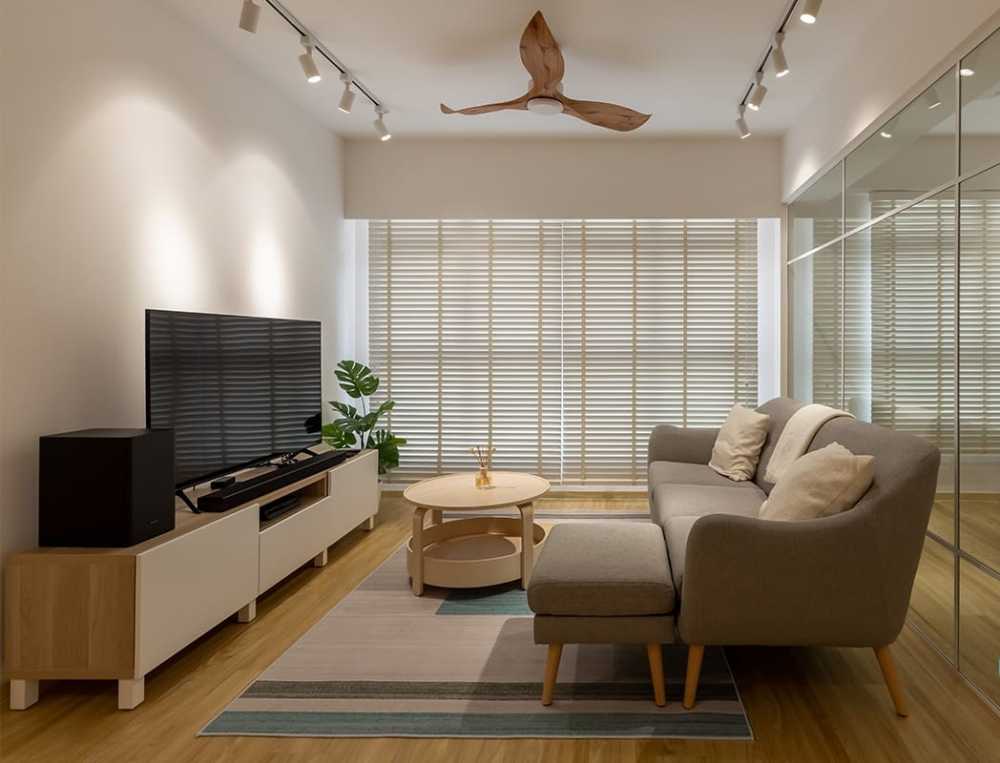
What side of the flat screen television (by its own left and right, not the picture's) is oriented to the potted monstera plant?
left

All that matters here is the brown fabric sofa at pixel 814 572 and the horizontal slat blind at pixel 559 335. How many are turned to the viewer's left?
1

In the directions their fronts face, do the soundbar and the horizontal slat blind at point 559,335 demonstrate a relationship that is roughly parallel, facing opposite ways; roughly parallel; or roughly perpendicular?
roughly perpendicular

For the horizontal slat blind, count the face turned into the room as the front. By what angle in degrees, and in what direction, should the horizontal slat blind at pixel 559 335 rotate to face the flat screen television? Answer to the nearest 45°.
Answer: approximately 45° to its right
